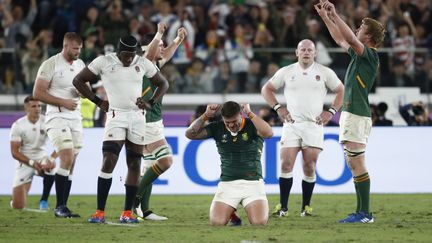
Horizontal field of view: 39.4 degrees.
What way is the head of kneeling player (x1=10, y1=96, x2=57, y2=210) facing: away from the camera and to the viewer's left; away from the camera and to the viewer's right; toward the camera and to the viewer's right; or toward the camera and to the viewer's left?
toward the camera and to the viewer's right

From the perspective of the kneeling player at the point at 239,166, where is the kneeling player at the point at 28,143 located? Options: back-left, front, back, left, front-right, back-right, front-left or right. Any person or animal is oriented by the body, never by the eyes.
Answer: back-right

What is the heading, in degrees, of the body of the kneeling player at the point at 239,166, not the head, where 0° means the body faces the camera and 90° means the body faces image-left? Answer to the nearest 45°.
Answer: approximately 0°

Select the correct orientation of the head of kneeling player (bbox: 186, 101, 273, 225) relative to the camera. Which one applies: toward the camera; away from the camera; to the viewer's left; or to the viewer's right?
toward the camera

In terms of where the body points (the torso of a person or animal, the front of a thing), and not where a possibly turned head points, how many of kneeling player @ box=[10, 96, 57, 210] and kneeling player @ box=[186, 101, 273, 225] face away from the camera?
0

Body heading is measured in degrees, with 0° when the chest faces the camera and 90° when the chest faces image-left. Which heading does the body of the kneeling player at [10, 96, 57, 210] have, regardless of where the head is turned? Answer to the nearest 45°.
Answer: approximately 315°

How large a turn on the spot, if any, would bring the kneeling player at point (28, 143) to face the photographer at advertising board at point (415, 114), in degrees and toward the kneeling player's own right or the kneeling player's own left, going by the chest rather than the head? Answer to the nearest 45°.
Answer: approximately 45° to the kneeling player's own left

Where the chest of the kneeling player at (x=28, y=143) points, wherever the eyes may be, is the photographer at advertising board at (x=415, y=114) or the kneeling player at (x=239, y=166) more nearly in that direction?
the kneeling player at (x=239, y=166)
